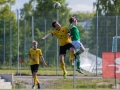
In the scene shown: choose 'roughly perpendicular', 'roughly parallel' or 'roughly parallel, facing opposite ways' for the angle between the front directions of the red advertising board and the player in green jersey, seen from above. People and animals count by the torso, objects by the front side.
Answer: roughly perpendicular

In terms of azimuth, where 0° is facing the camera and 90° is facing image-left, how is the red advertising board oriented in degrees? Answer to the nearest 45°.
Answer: approximately 0°
